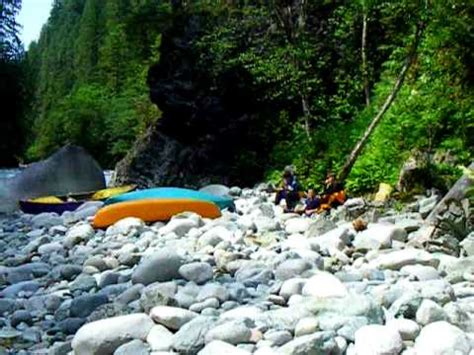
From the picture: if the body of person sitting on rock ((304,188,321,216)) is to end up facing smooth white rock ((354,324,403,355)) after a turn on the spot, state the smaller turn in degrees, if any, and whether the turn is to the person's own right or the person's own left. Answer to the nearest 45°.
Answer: approximately 45° to the person's own left

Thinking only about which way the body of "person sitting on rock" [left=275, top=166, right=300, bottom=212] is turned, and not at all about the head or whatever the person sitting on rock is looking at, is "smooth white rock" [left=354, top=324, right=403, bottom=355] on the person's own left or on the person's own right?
on the person's own left

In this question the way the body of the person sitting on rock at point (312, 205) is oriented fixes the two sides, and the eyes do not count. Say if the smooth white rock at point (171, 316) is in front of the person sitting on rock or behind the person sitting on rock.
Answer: in front

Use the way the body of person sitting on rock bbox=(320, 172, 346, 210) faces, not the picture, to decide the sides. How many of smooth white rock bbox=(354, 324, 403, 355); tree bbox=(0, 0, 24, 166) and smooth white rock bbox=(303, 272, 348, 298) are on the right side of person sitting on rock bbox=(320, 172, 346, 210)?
1

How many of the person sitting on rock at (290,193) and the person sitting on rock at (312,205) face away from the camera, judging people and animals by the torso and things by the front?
0

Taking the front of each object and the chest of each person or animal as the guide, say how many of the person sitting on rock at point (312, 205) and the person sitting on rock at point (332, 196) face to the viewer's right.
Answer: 0

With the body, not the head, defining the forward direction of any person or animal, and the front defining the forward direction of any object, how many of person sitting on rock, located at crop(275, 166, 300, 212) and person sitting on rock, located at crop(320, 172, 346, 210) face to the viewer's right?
0

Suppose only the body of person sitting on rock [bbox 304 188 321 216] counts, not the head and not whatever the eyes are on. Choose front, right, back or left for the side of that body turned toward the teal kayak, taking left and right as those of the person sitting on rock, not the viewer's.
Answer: right

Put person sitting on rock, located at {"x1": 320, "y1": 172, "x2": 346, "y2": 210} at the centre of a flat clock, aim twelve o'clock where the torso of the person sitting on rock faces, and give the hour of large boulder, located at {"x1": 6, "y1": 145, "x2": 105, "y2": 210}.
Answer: The large boulder is roughly at 3 o'clock from the person sitting on rock.

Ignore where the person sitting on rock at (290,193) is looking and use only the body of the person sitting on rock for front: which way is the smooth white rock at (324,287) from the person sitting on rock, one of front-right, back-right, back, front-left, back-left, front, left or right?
front-left

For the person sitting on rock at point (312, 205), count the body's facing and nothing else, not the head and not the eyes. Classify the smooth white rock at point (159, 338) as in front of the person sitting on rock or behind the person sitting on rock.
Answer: in front

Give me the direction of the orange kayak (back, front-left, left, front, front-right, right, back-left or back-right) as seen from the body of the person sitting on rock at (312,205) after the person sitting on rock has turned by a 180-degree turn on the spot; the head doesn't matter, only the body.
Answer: back-left
